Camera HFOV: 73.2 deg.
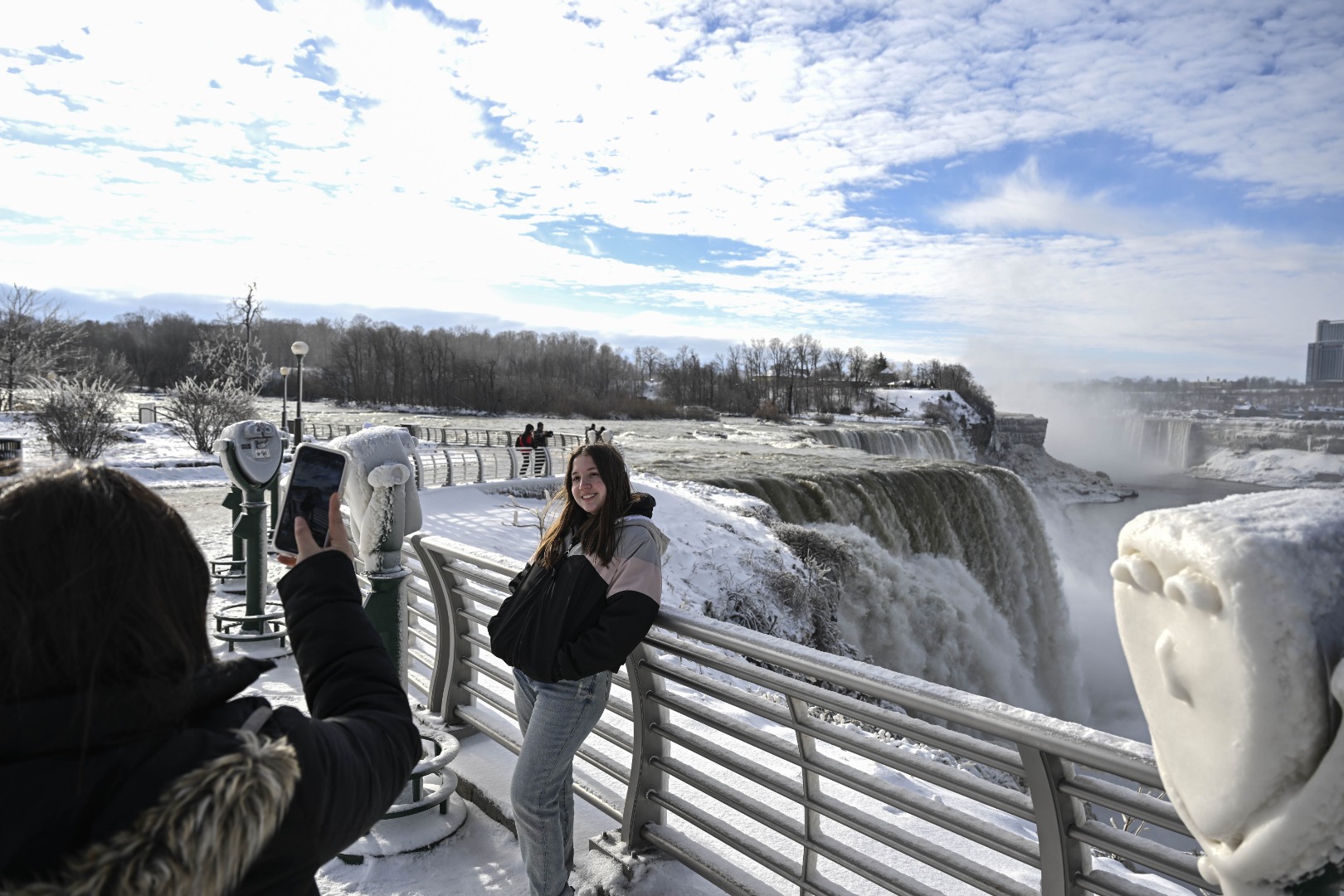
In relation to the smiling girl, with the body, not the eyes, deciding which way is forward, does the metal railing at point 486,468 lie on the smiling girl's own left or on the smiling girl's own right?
on the smiling girl's own right

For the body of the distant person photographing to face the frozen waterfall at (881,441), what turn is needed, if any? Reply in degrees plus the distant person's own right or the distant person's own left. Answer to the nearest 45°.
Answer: approximately 45° to the distant person's own left

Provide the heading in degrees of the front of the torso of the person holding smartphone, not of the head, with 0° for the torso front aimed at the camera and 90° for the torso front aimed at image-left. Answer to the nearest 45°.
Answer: approximately 180°

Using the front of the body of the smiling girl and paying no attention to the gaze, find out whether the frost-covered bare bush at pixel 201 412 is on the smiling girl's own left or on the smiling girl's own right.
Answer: on the smiling girl's own right

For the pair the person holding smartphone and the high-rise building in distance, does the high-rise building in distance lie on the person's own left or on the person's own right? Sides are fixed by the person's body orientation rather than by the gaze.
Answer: on the person's own right

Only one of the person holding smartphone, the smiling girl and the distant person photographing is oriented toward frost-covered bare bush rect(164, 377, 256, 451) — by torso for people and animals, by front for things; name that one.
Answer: the person holding smartphone

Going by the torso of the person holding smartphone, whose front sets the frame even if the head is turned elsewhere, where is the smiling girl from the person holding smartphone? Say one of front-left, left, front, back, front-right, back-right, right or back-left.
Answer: front-right

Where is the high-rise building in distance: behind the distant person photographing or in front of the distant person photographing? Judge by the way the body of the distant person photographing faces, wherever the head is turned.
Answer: in front

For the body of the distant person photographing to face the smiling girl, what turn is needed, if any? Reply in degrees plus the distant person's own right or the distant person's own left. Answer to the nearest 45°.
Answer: approximately 90° to the distant person's own right

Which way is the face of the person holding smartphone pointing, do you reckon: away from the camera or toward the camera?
away from the camera

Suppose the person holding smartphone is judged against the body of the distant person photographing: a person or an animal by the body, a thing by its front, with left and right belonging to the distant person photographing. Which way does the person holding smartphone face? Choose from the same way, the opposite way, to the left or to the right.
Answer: to the left

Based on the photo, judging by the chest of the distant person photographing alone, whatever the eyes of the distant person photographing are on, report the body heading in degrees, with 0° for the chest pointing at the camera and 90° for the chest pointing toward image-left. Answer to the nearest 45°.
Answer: approximately 270°

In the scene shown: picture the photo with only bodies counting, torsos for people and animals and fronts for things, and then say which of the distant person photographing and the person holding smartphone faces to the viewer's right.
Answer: the distant person photographing
